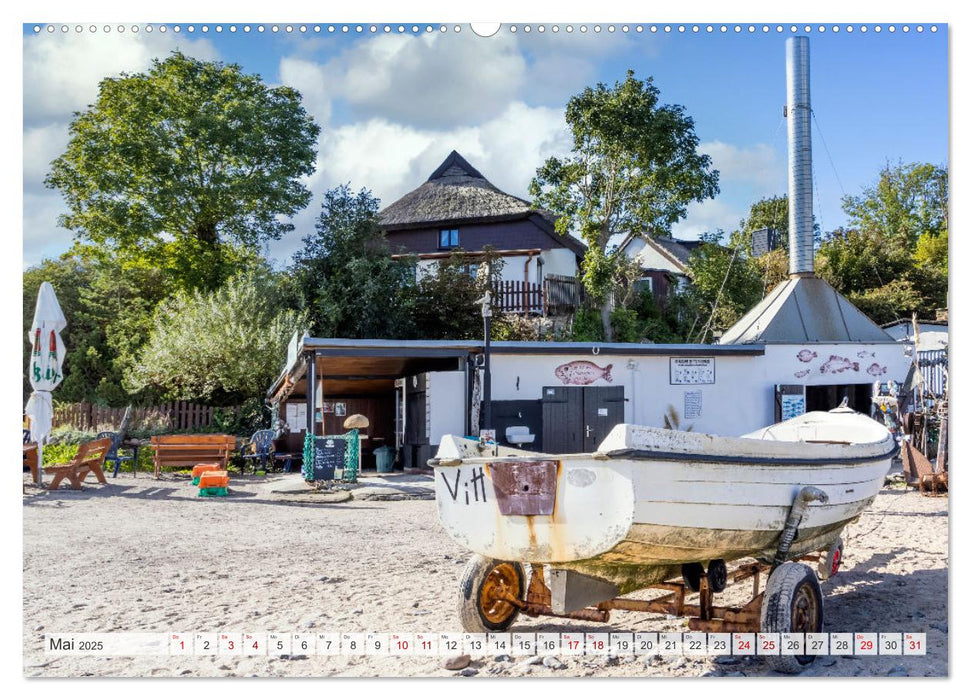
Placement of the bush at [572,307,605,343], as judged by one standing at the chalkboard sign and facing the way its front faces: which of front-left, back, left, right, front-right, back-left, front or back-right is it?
back-left

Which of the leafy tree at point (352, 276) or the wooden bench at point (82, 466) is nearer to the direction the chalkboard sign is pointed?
the wooden bench

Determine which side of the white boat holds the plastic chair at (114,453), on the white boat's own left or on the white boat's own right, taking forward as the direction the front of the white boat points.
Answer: on the white boat's own left

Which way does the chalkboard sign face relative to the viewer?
toward the camera

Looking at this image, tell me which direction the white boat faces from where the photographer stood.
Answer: facing away from the viewer and to the right of the viewer

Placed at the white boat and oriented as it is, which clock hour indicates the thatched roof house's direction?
The thatched roof house is roughly at 10 o'clock from the white boat.

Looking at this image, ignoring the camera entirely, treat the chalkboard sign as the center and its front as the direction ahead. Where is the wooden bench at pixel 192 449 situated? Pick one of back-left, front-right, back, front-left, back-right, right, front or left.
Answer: back-right

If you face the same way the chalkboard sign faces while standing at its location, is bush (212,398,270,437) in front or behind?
behind

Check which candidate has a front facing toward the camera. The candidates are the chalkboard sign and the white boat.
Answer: the chalkboard sign

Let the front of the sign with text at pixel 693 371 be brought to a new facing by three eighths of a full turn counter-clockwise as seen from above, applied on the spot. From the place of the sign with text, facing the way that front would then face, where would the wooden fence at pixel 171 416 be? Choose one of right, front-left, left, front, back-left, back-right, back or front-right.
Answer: back-left

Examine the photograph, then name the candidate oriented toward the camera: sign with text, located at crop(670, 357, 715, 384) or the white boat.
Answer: the sign with text

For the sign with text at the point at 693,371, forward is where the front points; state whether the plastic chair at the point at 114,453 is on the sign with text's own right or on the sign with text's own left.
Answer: on the sign with text's own right

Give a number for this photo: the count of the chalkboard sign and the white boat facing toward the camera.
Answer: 1
